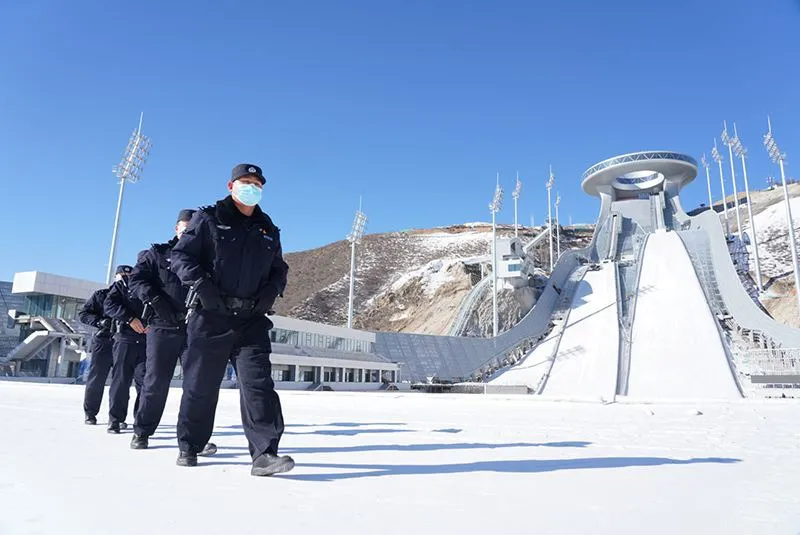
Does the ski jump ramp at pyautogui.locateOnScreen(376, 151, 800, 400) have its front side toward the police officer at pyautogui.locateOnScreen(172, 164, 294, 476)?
yes

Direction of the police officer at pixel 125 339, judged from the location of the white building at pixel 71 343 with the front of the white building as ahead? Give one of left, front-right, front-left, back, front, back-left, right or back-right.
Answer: front-right

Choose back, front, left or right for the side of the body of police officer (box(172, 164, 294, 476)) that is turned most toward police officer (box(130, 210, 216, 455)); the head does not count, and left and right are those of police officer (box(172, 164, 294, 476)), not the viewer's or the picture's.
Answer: back

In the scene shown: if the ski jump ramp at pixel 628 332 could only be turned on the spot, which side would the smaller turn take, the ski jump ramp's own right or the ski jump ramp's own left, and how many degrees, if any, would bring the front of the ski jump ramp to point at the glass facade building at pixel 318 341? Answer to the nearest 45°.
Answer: approximately 90° to the ski jump ramp's own right

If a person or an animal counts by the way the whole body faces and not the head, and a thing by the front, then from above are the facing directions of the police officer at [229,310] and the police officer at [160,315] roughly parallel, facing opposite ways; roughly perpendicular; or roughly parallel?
roughly parallel

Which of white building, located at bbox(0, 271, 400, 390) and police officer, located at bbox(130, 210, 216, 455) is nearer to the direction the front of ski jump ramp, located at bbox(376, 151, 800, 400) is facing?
the police officer

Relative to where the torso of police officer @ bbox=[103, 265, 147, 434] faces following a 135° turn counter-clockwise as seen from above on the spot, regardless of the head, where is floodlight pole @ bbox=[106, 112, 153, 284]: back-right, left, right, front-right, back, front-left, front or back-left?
front

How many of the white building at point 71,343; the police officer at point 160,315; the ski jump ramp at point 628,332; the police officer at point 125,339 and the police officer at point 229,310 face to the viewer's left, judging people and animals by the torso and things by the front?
0

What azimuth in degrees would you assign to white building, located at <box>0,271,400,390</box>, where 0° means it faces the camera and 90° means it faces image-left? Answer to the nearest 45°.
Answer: approximately 315°

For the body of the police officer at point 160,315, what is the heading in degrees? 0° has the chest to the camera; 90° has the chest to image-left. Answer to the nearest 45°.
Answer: approximately 315°

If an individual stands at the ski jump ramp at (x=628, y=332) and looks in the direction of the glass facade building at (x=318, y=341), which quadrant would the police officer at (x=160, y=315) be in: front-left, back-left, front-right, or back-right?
front-left

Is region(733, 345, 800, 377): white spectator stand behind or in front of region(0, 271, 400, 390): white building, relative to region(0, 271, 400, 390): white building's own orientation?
in front

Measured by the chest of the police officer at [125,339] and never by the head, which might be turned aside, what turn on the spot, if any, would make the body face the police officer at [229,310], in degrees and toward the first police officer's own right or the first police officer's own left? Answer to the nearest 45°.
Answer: approximately 45° to the first police officer's own right

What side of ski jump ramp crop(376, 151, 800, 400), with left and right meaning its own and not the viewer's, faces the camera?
front

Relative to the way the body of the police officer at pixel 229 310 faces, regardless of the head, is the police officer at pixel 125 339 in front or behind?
behind

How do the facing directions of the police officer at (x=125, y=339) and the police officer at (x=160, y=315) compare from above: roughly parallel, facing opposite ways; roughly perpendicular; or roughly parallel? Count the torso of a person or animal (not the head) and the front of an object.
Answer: roughly parallel

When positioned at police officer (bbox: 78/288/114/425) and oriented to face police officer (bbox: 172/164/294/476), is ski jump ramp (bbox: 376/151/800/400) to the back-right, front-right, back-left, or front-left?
back-left
